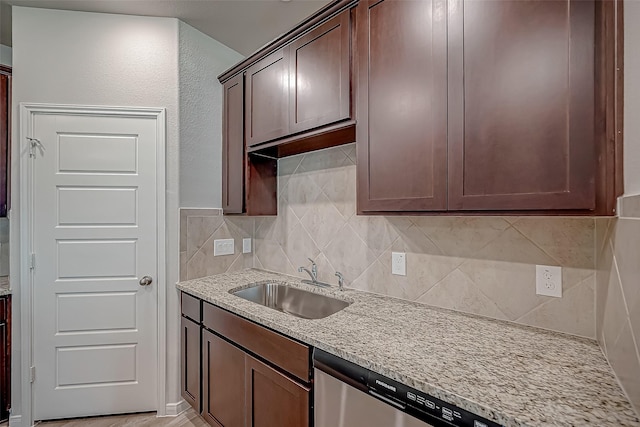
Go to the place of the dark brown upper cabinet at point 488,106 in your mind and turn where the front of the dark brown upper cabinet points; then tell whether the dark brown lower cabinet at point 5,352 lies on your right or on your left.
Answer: on your right

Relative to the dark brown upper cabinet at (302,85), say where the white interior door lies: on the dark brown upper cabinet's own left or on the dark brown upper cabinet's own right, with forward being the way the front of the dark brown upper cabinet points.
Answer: on the dark brown upper cabinet's own right

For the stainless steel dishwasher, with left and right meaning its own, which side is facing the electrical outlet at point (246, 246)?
right

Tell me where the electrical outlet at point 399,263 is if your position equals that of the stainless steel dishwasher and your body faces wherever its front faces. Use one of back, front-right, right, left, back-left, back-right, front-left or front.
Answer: back-right

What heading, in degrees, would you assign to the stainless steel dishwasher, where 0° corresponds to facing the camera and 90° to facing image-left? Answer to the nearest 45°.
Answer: approximately 45°

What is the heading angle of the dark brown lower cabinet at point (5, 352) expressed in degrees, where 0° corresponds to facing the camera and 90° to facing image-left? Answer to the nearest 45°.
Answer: approximately 315°

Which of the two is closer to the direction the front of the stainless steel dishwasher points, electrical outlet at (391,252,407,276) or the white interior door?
the white interior door
